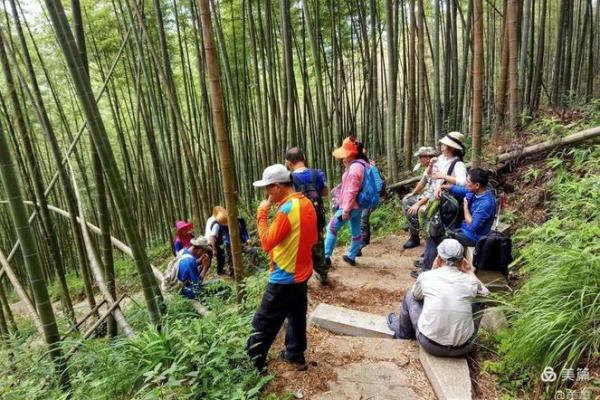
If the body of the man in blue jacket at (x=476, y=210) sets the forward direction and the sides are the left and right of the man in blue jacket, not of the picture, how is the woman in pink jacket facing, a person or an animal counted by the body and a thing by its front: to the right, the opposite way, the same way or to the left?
the same way

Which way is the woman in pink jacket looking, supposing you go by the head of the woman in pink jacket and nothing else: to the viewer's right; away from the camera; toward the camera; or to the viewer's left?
to the viewer's left

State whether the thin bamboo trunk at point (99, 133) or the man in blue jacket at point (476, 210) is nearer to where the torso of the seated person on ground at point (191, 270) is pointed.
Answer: the man in blue jacket

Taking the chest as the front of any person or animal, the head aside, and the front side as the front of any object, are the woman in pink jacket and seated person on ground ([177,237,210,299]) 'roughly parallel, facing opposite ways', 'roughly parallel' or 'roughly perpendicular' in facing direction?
roughly parallel, facing opposite ways

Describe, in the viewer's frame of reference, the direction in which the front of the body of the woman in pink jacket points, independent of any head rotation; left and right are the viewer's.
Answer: facing to the left of the viewer

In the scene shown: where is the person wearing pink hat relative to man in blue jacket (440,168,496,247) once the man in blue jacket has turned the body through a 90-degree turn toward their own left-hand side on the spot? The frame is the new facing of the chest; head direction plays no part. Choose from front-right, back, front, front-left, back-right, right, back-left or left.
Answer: right

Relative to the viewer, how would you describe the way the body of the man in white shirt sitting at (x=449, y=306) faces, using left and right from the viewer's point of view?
facing away from the viewer

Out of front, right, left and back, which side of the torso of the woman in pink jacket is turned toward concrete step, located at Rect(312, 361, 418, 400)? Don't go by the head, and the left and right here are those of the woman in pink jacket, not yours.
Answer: left

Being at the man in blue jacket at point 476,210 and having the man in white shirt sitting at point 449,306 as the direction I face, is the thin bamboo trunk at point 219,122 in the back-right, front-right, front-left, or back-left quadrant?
front-right

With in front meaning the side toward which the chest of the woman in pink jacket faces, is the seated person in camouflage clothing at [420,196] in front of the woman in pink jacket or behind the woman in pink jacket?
behind

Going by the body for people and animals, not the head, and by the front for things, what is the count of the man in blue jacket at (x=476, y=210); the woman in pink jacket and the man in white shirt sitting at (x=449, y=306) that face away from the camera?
1

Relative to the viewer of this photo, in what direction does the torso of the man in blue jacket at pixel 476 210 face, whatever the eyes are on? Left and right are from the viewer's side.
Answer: facing to the left of the viewer
